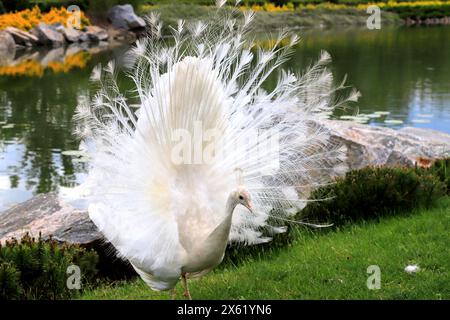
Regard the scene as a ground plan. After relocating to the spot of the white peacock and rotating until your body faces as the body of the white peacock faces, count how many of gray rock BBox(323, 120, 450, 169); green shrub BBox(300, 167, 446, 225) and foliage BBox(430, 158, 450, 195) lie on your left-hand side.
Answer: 3

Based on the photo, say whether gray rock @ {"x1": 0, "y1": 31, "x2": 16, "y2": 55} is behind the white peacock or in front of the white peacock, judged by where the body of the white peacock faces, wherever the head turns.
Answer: behind

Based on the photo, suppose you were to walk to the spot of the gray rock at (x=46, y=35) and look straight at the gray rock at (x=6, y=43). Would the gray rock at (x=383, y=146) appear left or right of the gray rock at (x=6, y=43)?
left

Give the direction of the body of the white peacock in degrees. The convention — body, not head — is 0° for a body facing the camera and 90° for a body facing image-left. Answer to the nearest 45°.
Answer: approximately 315°

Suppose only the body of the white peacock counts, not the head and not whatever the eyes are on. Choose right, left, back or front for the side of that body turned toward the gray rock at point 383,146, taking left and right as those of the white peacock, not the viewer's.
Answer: left

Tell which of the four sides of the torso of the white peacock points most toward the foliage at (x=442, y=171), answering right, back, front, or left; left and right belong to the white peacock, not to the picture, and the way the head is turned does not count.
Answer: left

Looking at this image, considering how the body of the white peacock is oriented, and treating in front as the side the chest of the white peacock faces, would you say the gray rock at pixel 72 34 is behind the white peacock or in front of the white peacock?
behind

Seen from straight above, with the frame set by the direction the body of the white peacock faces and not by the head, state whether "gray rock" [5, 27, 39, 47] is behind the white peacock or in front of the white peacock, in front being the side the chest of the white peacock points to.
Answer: behind
